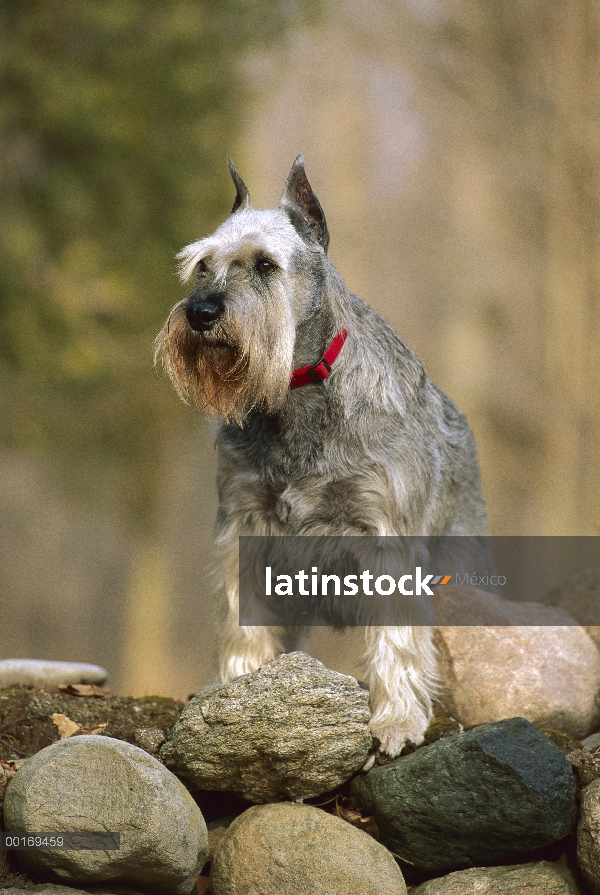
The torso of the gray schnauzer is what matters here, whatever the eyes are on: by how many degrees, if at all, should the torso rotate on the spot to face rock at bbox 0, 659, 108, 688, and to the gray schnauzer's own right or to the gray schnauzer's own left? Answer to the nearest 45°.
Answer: approximately 90° to the gray schnauzer's own right

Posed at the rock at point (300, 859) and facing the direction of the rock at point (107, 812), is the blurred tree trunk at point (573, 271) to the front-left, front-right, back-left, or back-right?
back-right

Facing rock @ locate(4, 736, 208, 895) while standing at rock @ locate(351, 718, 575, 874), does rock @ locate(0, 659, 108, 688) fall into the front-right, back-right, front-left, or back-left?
front-right

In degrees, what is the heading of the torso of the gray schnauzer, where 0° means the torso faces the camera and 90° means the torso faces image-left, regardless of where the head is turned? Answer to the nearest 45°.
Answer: approximately 45°

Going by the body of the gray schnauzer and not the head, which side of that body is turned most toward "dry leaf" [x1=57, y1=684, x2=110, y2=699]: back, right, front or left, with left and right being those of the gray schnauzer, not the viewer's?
right

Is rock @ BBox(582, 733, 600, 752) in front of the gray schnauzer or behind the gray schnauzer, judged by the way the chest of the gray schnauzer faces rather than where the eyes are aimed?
behind
